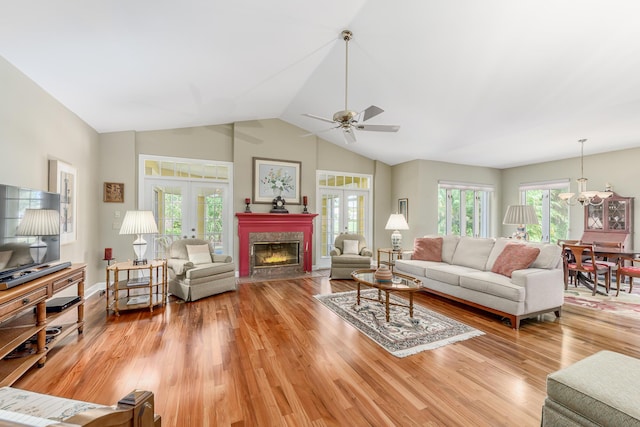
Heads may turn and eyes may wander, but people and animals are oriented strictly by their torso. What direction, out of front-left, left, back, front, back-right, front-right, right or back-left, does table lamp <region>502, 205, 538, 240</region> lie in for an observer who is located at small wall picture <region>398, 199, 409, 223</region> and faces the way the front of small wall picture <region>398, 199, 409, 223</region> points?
left

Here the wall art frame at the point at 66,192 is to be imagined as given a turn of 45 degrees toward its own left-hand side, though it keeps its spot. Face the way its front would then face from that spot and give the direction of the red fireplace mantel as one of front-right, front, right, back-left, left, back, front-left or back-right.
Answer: front

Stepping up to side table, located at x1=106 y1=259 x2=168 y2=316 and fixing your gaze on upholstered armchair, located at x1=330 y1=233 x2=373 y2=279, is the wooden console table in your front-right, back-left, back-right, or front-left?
back-right

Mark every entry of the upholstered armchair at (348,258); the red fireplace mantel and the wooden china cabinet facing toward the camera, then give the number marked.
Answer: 3

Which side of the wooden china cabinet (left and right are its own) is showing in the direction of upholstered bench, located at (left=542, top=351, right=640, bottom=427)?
front

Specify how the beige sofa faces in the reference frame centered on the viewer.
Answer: facing the viewer and to the left of the viewer

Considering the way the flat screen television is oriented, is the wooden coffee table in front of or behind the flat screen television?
in front

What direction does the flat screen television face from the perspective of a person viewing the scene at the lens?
facing the viewer and to the right of the viewer

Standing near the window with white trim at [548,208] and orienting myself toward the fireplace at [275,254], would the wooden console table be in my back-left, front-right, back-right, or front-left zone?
front-left

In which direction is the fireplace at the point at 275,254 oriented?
toward the camera

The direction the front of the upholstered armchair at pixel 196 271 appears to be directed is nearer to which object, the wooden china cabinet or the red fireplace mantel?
the wooden china cabinet

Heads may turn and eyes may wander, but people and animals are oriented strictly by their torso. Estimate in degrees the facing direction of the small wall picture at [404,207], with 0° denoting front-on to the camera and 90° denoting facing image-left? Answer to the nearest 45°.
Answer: approximately 45°

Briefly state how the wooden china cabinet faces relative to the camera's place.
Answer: facing the viewer

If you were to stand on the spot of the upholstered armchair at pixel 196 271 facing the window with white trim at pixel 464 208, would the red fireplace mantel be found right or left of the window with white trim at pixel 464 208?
left

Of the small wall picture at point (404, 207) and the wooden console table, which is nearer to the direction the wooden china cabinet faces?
the wooden console table

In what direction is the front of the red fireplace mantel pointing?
toward the camera

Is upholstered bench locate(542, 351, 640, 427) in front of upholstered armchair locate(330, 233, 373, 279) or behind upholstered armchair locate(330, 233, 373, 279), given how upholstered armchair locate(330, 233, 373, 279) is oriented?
in front

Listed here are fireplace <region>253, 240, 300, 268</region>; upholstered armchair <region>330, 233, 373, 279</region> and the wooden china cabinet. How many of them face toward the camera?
3

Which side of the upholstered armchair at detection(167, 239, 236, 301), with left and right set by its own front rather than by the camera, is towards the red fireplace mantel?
left
